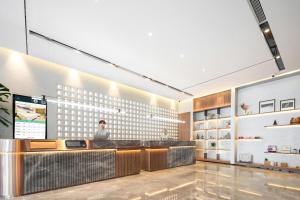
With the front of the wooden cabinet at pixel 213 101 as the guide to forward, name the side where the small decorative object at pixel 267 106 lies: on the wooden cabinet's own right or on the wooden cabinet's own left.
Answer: on the wooden cabinet's own left

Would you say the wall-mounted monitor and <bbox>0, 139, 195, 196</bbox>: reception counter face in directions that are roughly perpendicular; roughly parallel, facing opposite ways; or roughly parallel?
roughly parallel

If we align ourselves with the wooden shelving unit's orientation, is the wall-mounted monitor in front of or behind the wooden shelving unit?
in front

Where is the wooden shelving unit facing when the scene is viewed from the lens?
facing the viewer and to the left of the viewer

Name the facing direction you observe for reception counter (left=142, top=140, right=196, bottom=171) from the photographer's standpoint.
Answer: facing the viewer and to the right of the viewer
